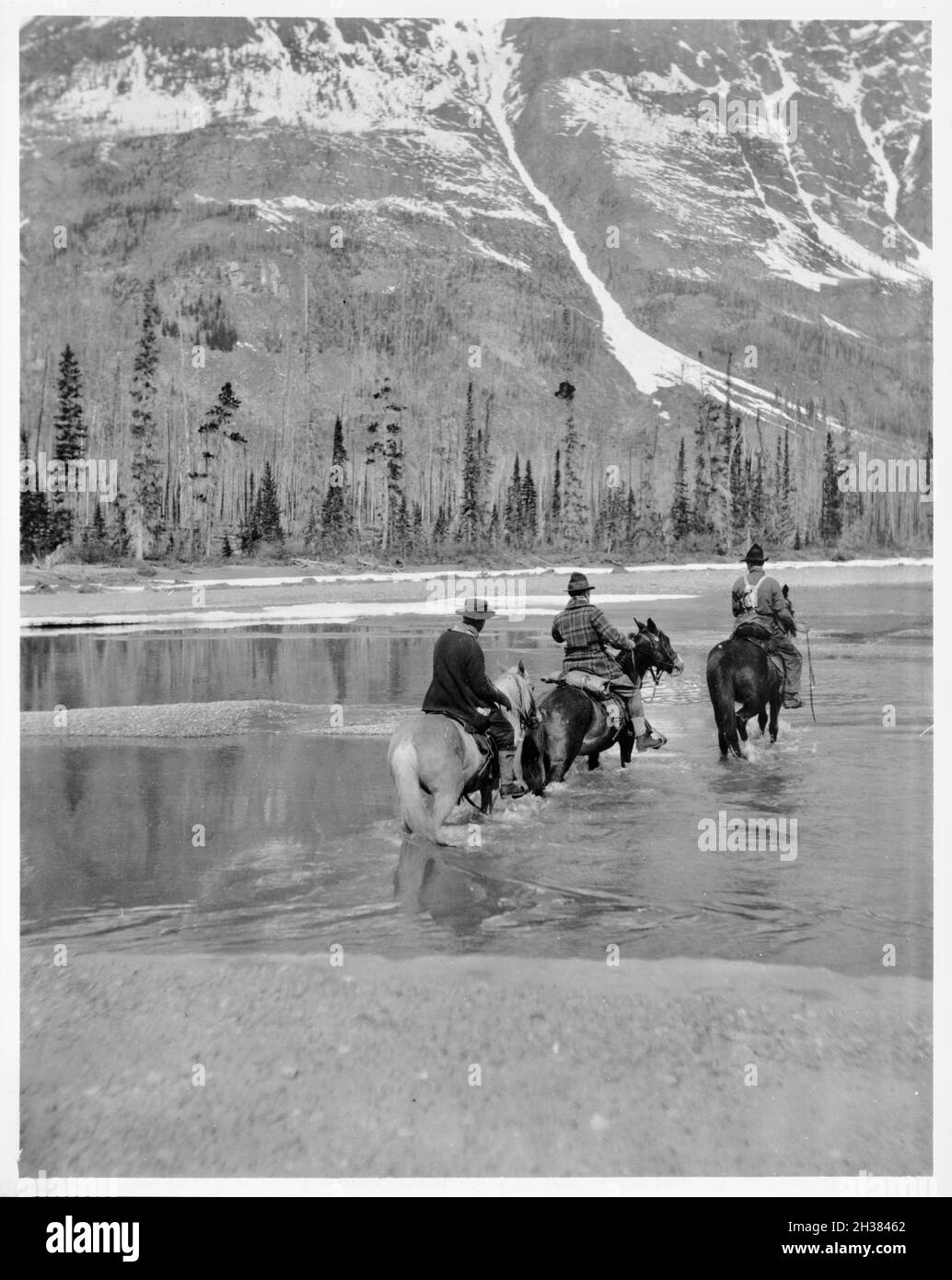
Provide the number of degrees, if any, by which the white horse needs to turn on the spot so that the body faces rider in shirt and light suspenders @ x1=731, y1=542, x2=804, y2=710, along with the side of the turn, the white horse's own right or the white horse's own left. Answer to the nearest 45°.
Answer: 0° — it already faces them

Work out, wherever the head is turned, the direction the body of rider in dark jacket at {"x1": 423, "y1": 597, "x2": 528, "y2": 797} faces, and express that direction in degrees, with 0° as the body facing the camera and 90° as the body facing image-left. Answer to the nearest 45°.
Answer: approximately 225°

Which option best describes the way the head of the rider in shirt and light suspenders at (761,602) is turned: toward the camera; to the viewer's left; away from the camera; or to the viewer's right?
away from the camera

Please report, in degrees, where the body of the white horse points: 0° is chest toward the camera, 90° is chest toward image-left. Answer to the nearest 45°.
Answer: approximately 225°

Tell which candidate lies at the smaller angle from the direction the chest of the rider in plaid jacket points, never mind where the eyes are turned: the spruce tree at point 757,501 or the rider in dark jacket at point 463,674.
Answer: the spruce tree

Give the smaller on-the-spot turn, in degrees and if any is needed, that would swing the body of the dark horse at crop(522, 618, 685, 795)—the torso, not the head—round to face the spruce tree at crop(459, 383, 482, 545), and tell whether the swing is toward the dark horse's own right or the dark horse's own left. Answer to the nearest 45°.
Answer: approximately 45° to the dark horse's own left

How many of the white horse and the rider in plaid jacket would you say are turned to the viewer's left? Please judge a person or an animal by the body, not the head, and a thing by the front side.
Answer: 0

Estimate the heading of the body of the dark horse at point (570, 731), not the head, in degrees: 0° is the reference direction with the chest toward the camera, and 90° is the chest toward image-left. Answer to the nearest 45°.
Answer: approximately 225°

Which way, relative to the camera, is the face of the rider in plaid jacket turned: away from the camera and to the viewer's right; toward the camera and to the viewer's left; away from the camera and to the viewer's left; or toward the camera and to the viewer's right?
away from the camera and to the viewer's right

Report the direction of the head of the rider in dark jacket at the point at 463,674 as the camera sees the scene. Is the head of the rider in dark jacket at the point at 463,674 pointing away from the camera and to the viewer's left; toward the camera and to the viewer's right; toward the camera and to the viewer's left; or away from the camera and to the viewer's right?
away from the camera and to the viewer's right

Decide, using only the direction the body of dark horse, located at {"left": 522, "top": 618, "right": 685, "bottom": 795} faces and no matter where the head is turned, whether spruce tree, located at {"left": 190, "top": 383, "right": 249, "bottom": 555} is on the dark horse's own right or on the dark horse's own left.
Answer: on the dark horse's own left

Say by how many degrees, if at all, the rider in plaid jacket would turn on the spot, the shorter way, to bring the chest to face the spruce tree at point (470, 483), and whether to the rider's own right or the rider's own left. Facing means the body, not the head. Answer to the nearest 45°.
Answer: approximately 45° to the rider's own left

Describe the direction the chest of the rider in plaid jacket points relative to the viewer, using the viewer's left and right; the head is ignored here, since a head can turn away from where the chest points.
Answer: facing away from the viewer and to the right of the viewer
